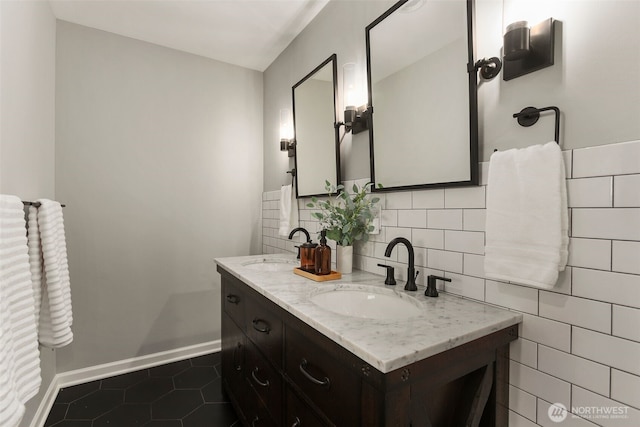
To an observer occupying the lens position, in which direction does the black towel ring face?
facing the viewer and to the left of the viewer

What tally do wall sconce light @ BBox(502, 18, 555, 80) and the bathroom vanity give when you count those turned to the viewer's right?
0

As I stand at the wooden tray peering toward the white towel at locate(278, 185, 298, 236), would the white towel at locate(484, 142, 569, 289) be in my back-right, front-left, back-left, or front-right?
back-right

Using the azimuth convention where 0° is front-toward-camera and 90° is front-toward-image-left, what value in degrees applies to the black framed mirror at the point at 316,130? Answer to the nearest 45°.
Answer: approximately 45°

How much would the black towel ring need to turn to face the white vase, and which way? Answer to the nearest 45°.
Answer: approximately 45° to its right

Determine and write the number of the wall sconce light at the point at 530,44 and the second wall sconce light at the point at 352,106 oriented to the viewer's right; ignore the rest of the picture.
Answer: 0
